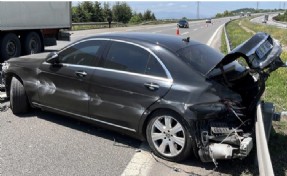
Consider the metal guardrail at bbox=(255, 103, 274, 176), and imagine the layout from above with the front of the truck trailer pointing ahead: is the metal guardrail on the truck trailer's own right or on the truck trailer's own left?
on the truck trailer's own left

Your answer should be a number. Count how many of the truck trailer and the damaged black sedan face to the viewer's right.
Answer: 0

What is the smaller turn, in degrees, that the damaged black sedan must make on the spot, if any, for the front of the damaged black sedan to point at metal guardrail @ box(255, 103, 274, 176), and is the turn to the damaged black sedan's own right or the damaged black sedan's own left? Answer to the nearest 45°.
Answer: approximately 180°

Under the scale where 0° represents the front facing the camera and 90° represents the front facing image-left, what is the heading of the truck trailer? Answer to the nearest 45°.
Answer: approximately 45°

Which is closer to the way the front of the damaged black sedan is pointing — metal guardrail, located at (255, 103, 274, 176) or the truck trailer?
the truck trailer

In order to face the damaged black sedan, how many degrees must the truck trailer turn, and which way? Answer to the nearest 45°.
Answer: approximately 45° to its left

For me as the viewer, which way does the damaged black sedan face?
facing away from the viewer and to the left of the viewer

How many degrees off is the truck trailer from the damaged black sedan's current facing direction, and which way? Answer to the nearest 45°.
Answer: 0° — it already faces it
